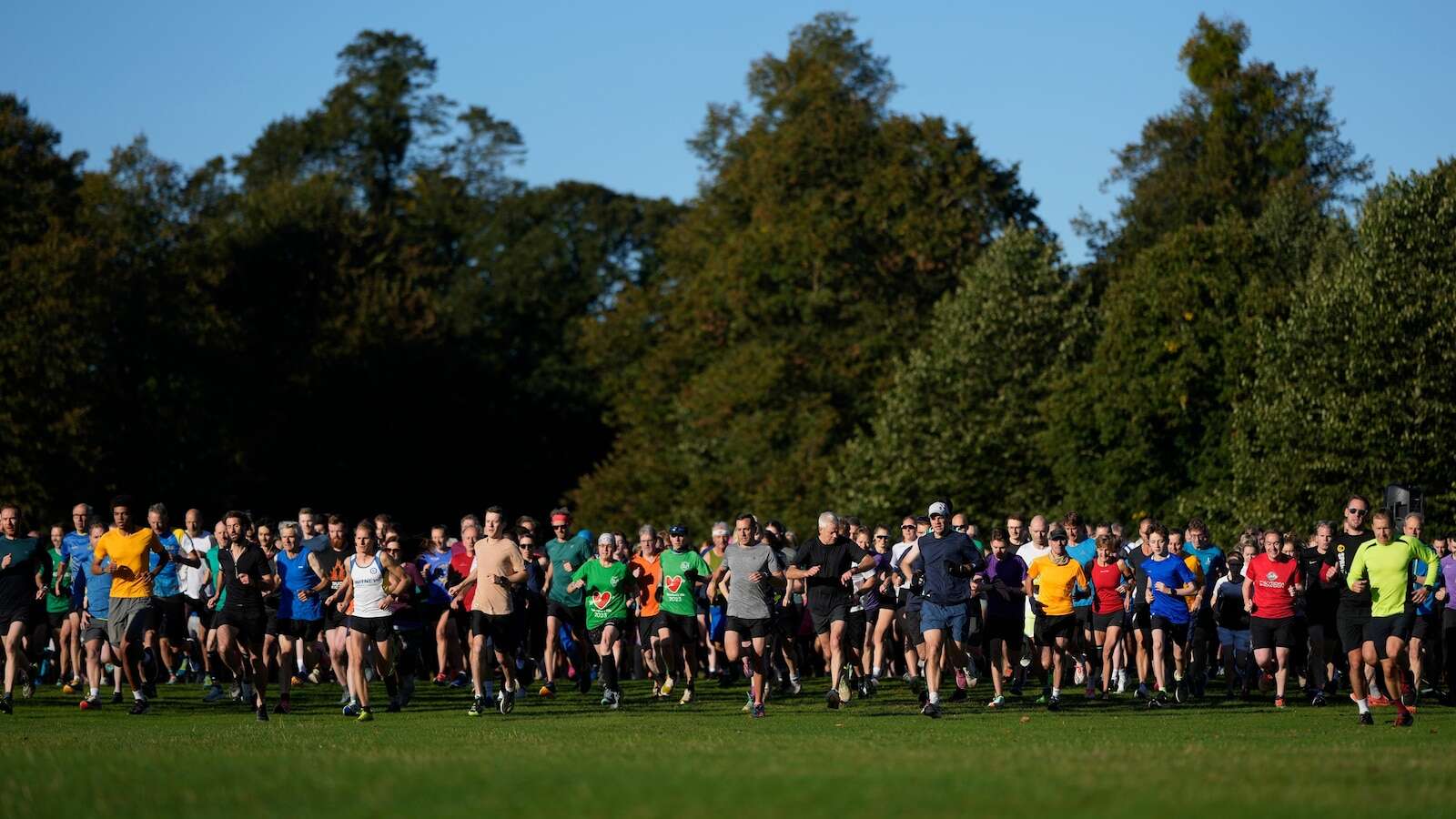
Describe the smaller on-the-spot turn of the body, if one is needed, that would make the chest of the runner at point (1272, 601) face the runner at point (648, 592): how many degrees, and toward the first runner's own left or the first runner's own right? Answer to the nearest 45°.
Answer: approximately 90° to the first runner's own right

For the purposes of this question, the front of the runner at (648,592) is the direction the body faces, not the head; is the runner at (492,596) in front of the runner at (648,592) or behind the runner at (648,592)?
in front

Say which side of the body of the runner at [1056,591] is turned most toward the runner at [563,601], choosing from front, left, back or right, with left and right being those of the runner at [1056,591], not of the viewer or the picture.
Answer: right

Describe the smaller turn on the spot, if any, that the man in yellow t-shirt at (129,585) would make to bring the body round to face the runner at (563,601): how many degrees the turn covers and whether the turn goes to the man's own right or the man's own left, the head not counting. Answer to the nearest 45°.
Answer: approximately 135° to the man's own left

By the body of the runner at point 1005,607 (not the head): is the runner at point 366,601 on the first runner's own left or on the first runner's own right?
on the first runner's own right

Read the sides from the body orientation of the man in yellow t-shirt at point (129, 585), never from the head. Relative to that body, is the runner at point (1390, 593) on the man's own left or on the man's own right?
on the man's own left

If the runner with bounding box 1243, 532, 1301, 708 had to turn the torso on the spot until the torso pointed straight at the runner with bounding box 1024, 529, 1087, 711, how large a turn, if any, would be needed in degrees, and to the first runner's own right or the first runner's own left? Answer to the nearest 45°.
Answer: approximately 90° to the first runner's own right

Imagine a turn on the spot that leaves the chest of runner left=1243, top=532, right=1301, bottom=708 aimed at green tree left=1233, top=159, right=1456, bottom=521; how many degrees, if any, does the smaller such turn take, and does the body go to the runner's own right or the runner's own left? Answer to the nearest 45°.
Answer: approximately 180°
